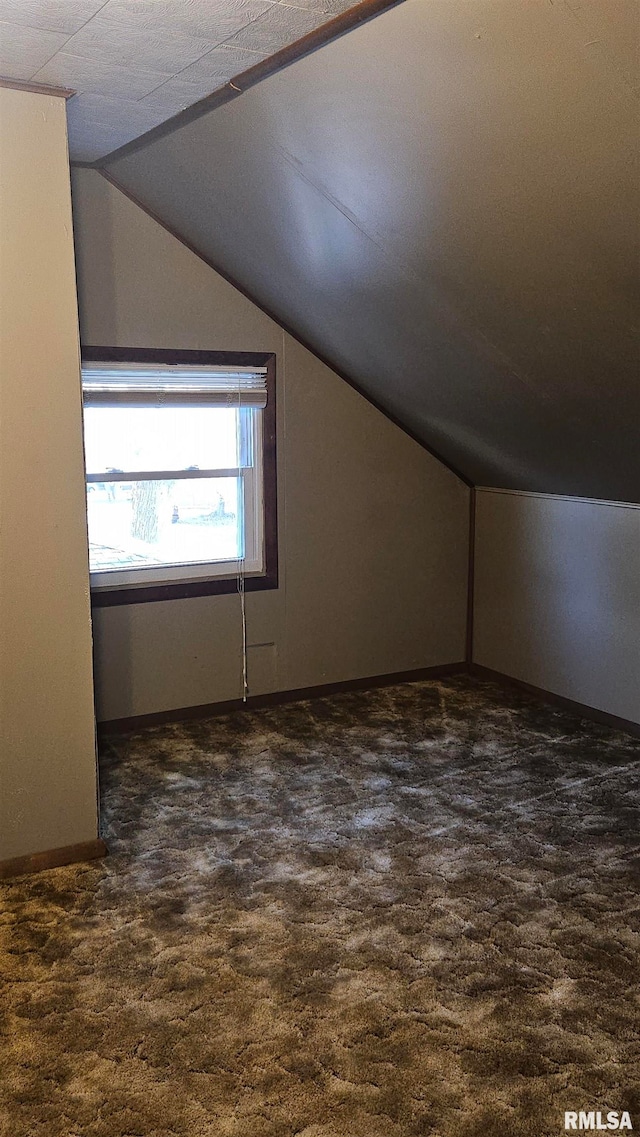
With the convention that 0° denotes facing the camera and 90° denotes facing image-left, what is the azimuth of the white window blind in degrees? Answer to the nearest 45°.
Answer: approximately 0°
